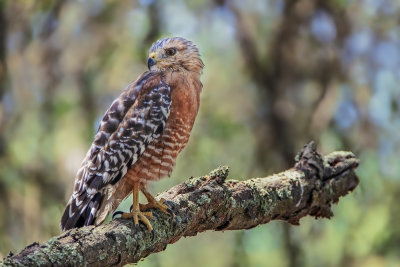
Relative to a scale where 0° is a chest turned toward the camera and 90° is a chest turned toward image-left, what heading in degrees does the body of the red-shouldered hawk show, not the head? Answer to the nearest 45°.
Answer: approximately 270°
